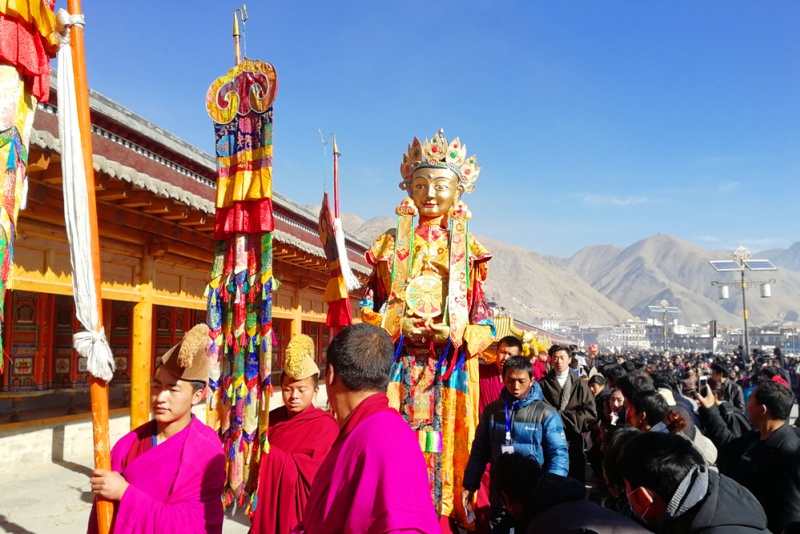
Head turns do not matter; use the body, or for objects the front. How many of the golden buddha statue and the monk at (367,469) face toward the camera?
1

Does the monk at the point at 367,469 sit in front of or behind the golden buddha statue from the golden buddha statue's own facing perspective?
in front

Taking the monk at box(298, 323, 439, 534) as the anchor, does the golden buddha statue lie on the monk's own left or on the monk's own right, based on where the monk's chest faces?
on the monk's own right

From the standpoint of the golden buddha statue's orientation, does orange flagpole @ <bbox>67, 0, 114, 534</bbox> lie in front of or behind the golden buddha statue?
in front

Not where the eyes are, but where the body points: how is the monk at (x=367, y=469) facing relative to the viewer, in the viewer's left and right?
facing away from the viewer and to the left of the viewer

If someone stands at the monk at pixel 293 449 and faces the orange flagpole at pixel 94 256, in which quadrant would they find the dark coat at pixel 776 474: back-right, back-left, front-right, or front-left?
back-left

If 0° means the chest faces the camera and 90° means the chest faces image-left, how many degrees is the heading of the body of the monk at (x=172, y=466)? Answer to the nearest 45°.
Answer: approximately 45°

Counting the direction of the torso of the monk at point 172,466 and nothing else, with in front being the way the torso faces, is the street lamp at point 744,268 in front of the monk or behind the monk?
behind

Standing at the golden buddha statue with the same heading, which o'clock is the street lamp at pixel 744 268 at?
The street lamp is roughly at 7 o'clock from the golden buddha statue.

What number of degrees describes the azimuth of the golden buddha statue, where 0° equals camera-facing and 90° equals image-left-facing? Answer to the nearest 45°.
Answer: approximately 0°

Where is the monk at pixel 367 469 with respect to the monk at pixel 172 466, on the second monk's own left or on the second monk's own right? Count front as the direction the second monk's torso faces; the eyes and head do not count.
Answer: on the second monk's own left
